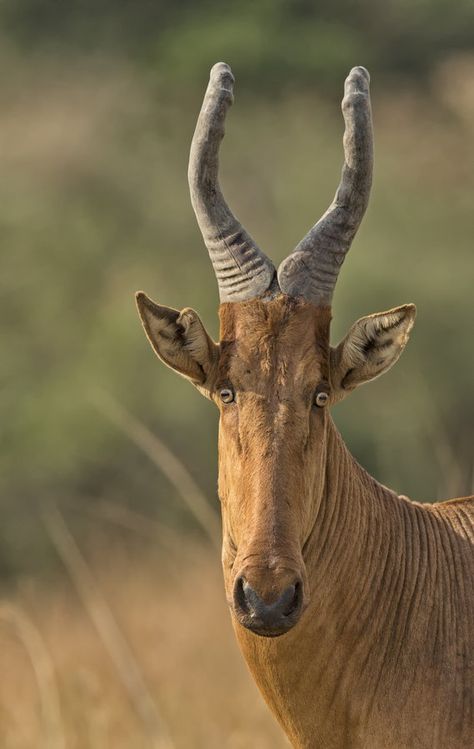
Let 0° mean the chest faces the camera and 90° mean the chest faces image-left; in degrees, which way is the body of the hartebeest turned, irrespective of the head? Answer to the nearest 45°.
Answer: approximately 45°
